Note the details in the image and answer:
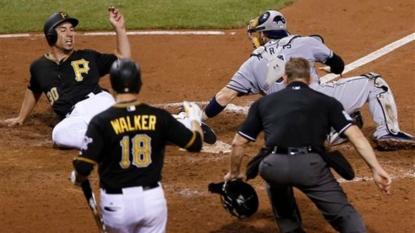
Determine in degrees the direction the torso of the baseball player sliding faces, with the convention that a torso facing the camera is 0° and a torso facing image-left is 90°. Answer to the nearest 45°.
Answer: approximately 315°

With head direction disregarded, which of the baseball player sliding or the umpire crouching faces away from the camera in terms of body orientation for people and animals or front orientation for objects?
the umpire crouching

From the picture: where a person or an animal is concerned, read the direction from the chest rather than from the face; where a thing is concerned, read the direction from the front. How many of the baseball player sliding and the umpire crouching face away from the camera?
1

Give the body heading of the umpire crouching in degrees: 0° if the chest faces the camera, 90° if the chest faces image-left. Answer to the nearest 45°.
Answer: approximately 180°

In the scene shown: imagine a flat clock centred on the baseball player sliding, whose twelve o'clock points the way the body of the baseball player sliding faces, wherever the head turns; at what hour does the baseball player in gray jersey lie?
The baseball player in gray jersey is roughly at 11 o'clock from the baseball player sliding.

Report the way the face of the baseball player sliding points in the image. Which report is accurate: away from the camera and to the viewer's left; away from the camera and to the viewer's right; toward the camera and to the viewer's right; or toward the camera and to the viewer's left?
toward the camera and to the viewer's right
